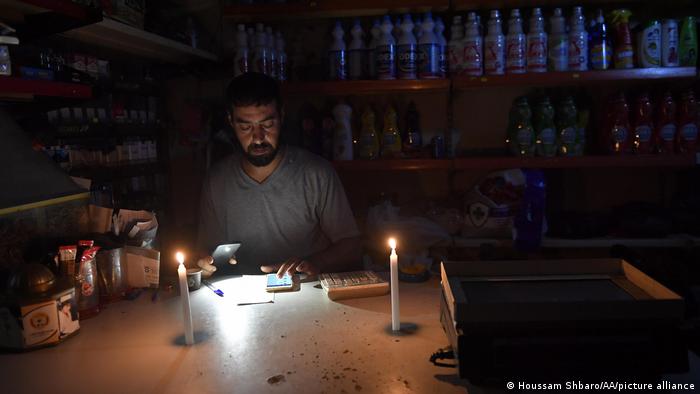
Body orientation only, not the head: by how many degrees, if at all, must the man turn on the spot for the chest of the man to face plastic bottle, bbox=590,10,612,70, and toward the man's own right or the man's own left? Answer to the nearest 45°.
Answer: approximately 90° to the man's own left

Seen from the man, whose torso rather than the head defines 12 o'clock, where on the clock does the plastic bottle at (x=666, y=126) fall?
The plastic bottle is roughly at 9 o'clock from the man.

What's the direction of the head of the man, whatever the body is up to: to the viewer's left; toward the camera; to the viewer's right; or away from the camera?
toward the camera

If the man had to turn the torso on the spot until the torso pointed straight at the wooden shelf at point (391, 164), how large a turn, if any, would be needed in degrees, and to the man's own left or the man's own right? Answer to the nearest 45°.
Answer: approximately 135° to the man's own left

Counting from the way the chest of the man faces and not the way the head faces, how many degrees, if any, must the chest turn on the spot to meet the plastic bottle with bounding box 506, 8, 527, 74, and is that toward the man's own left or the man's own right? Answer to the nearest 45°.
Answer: approximately 90° to the man's own left

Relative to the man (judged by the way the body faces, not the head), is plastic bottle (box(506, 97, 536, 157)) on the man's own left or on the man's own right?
on the man's own left

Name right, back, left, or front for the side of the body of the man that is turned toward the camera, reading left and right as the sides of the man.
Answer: front

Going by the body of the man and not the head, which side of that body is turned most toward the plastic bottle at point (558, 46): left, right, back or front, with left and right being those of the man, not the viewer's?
left

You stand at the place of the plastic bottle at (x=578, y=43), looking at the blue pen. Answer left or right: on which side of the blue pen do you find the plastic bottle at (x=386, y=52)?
right

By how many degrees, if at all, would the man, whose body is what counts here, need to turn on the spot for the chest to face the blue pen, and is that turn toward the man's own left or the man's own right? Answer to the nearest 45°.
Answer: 0° — they already face it

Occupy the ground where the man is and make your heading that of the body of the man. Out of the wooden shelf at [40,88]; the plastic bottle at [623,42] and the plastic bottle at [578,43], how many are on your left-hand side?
2

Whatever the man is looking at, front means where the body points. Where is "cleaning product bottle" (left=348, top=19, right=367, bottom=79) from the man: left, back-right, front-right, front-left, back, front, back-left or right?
back-left

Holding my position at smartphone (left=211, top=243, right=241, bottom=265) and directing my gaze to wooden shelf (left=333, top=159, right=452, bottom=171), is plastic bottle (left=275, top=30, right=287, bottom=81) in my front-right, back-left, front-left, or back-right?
front-left

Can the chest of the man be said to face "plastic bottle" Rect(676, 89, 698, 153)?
no

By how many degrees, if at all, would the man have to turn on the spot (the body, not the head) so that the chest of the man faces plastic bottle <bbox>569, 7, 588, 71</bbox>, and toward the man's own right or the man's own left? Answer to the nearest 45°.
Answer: approximately 90° to the man's own left
